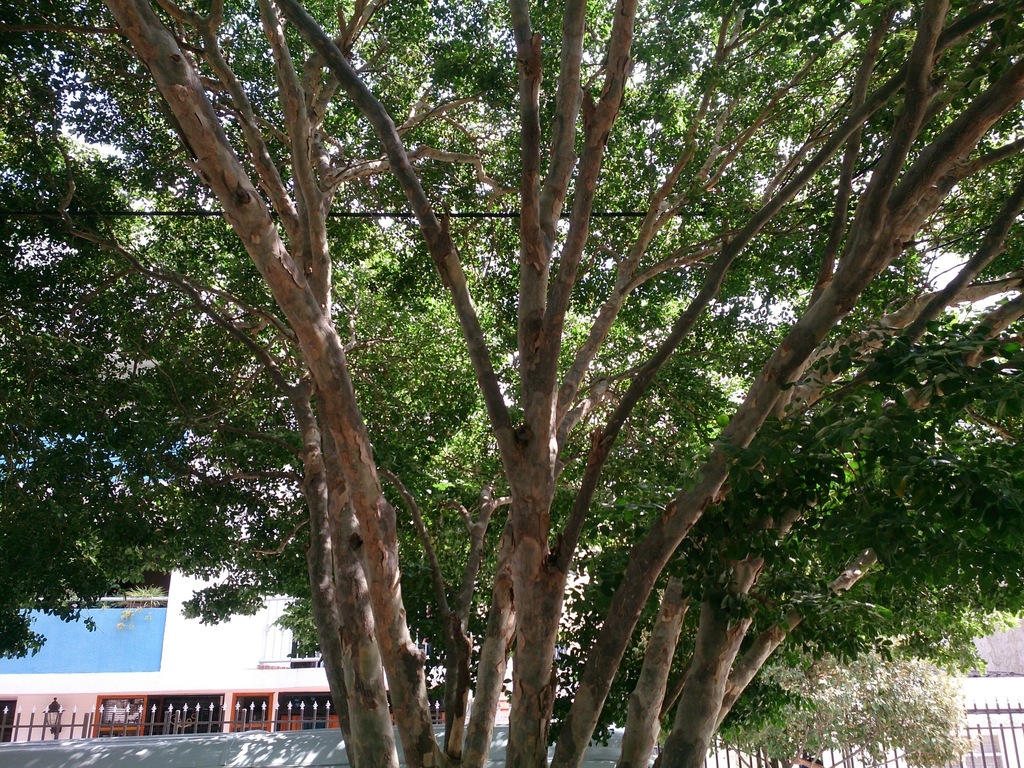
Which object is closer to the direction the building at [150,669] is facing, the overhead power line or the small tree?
the overhead power line

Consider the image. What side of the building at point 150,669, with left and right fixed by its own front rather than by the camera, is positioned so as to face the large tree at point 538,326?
front

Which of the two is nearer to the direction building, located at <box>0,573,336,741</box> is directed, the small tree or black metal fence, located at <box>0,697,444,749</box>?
the black metal fence

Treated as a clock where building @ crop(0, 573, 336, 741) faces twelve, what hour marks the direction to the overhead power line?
The overhead power line is roughly at 12 o'clock from the building.

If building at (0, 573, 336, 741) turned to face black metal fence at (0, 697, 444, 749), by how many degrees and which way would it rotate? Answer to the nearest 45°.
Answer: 0° — it already faces it
